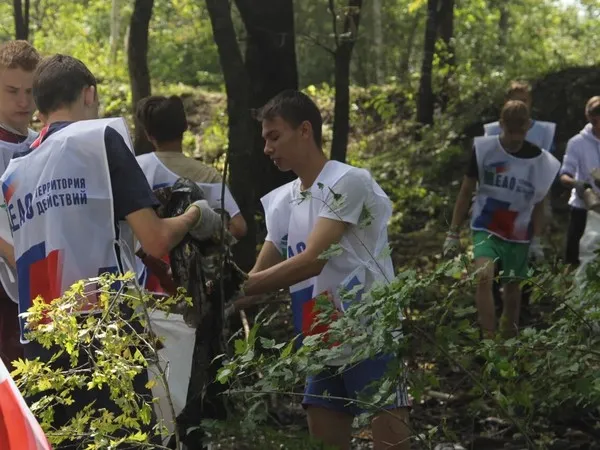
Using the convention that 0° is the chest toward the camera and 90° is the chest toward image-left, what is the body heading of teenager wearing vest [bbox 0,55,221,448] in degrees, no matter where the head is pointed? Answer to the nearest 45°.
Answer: approximately 225°

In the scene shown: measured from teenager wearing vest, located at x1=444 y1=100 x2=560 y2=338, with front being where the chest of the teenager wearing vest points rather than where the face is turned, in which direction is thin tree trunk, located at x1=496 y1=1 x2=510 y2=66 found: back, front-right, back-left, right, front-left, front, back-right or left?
back

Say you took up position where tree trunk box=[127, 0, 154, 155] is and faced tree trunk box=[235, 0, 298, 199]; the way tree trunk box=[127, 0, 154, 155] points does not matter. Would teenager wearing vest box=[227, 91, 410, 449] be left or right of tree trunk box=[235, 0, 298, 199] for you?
right

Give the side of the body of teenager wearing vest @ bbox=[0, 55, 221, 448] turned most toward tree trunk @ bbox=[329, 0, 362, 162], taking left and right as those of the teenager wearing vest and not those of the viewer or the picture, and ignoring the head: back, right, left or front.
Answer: front

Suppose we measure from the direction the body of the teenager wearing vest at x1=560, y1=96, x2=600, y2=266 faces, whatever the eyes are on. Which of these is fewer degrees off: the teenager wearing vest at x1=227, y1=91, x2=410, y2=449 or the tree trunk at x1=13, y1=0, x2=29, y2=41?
the teenager wearing vest

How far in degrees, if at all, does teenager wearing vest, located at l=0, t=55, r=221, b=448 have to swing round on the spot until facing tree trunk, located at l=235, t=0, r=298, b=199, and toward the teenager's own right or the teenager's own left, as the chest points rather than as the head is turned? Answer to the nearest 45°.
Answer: approximately 45° to the teenager's own left

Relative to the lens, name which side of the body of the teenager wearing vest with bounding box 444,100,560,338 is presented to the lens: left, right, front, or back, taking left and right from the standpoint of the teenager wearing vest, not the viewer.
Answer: front
